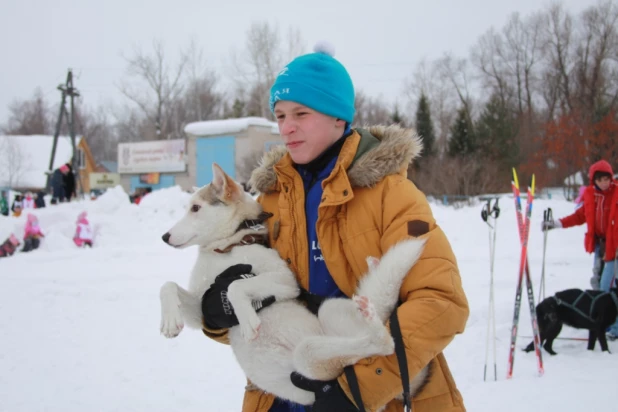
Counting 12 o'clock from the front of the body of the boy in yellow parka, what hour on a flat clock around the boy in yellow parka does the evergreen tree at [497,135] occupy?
The evergreen tree is roughly at 5 o'clock from the boy in yellow parka.

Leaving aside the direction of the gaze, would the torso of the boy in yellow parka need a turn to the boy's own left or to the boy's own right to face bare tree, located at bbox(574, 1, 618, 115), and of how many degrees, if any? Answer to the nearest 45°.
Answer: approximately 180°

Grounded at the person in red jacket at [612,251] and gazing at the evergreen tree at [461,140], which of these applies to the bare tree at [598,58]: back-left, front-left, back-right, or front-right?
front-right

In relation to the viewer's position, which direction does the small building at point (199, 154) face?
facing the viewer and to the left of the viewer

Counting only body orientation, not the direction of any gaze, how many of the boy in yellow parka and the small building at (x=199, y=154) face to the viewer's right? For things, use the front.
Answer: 0

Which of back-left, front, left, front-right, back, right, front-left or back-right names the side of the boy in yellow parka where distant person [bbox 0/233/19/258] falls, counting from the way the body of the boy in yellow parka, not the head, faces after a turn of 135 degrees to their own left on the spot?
back-left

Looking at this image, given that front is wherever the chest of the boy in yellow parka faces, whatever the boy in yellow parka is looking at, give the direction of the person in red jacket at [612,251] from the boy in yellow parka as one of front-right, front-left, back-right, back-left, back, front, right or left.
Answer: back

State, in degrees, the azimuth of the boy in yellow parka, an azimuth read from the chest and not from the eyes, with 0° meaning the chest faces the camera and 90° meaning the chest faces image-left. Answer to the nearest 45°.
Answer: approximately 45°

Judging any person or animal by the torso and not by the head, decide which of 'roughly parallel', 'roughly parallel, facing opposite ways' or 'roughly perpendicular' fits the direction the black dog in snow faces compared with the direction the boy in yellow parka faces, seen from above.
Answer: roughly perpendicular

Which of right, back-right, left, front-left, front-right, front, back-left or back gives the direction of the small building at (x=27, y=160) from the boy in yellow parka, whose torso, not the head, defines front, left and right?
right

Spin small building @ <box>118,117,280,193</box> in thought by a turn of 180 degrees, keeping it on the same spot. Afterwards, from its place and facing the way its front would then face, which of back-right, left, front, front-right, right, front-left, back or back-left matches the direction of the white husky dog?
back-right

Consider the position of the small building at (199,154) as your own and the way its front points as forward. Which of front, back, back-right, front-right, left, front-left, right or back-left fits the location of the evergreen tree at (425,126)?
back-left

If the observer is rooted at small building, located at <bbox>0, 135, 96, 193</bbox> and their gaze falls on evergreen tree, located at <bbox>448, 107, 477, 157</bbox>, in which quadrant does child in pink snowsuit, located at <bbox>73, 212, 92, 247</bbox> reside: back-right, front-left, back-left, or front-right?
front-right

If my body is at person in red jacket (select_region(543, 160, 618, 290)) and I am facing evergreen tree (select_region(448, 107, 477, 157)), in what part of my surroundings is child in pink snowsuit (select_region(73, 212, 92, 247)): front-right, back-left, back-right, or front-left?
front-left
